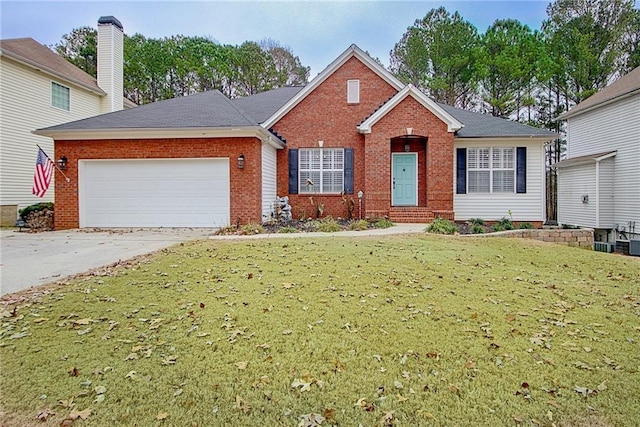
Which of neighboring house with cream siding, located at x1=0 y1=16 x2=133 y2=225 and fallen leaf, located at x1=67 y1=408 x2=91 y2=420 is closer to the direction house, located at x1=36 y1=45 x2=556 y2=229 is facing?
the fallen leaf

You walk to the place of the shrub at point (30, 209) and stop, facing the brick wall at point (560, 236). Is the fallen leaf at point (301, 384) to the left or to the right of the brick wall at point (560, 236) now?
right

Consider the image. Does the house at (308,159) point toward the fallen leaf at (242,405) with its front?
yes

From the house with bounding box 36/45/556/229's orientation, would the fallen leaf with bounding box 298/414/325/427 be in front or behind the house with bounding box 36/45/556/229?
in front

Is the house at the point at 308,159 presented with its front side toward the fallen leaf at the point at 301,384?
yes

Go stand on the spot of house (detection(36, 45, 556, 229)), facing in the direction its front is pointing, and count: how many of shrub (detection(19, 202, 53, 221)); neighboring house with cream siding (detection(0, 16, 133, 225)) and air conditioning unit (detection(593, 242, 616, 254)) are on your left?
1

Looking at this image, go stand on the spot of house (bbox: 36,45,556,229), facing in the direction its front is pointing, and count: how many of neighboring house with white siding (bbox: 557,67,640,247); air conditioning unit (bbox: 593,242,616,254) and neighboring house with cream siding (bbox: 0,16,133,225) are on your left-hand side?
2

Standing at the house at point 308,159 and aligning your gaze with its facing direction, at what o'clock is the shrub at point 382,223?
The shrub is roughly at 10 o'clock from the house.

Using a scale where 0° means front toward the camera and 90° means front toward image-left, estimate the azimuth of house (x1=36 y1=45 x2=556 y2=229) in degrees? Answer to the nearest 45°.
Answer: approximately 0°

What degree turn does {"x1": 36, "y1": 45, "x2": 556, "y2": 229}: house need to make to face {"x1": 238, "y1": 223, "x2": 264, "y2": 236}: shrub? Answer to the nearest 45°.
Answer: approximately 45° to its right

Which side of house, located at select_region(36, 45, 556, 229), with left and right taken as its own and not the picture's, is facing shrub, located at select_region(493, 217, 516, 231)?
left
